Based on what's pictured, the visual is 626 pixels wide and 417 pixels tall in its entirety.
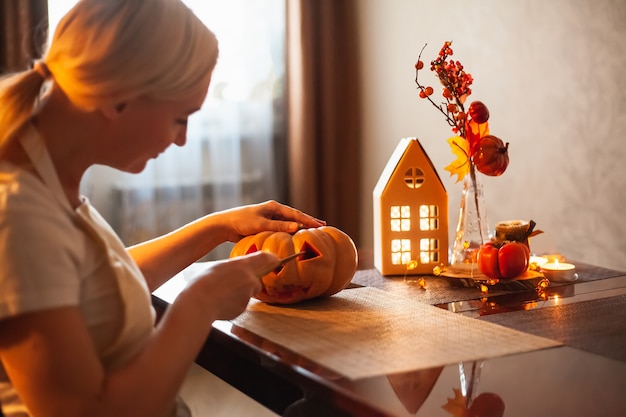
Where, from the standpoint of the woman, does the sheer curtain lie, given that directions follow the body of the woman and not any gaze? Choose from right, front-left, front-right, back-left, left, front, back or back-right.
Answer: left

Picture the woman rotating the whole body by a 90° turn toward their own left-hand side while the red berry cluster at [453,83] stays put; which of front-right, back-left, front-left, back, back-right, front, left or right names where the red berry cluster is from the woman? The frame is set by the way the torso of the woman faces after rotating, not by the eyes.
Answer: front-right

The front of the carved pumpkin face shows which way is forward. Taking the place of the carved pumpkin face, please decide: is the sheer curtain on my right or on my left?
on my right

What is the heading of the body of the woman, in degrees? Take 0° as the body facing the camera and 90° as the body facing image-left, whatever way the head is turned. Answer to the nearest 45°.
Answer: approximately 270°

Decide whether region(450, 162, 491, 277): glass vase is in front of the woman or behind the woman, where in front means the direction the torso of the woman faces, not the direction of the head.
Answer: in front

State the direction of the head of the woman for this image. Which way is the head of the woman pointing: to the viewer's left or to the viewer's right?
to the viewer's right

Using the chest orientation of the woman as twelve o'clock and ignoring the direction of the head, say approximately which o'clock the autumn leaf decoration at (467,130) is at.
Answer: The autumn leaf decoration is roughly at 11 o'clock from the woman.

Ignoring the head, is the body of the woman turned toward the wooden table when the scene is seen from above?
yes

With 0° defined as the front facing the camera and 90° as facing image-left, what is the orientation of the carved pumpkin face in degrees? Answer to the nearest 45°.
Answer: approximately 45°
